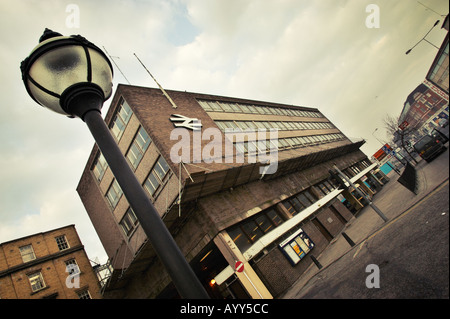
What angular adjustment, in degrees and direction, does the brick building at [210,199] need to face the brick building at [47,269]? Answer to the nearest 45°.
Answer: approximately 135° to its right

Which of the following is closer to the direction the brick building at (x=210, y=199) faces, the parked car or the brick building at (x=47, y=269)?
the parked car

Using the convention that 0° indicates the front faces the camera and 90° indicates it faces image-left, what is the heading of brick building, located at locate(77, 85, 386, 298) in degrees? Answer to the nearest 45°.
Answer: approximately 315°

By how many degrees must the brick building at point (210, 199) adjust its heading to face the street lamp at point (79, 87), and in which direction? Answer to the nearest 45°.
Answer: approximately 45° to its right

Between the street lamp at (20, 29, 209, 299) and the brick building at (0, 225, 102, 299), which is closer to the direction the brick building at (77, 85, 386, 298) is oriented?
the street lamp
